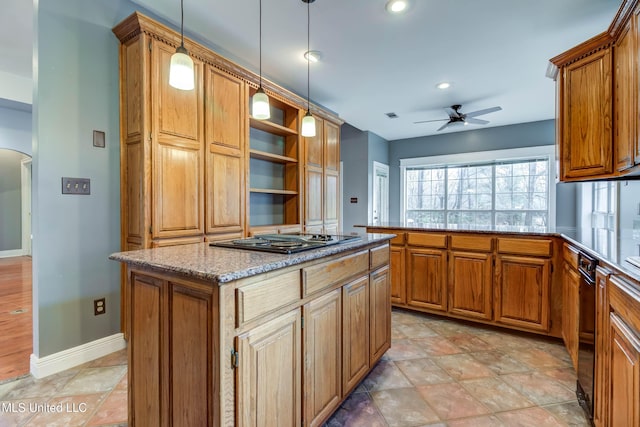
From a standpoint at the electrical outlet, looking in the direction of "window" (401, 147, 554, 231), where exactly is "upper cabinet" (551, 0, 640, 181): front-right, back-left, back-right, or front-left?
front-right

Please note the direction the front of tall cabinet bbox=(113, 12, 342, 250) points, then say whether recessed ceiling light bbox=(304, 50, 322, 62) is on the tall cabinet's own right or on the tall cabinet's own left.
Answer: on the tall cabinet's own left

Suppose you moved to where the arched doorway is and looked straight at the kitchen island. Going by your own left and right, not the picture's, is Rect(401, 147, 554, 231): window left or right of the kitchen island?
left

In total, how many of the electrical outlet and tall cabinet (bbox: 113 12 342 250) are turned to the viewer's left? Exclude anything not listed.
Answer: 0

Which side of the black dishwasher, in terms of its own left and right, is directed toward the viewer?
left

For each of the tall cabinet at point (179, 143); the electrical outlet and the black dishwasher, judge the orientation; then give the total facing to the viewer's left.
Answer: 1

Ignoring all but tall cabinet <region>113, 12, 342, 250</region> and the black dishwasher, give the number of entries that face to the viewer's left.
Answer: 1

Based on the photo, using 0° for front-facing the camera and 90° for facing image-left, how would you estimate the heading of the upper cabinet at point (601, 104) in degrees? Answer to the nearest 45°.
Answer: approximately 45°

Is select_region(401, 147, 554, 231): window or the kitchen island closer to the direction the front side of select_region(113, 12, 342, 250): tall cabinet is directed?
the kitchen island

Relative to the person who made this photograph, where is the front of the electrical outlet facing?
facing the viewer and to the right of the viewer

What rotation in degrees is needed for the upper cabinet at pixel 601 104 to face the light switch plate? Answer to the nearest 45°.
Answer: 0° — it already faces it

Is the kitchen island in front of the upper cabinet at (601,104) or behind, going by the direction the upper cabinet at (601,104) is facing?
in front

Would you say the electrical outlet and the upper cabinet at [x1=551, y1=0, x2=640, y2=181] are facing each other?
yes

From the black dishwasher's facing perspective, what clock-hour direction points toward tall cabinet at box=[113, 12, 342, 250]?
The tall cabinet is roughly at 1 o'clock from the black dishwasher.
